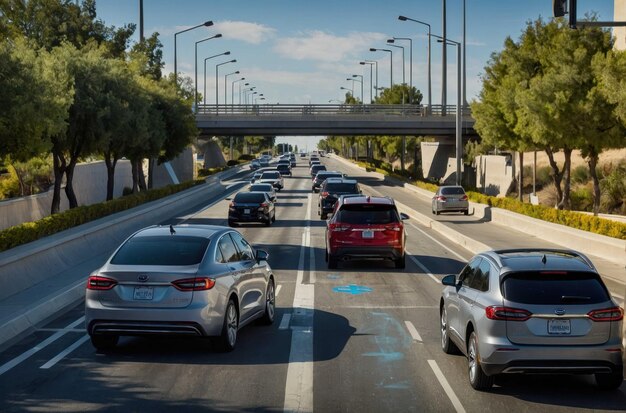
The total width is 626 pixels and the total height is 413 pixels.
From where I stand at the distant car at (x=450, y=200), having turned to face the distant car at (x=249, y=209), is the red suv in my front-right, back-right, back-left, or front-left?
front-left

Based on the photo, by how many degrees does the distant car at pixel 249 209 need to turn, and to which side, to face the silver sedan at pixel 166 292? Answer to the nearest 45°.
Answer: approximately 180°

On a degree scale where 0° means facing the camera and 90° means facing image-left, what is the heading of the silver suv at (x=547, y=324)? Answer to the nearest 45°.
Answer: approximately 135°

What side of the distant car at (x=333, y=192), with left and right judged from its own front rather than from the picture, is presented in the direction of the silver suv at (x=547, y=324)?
back

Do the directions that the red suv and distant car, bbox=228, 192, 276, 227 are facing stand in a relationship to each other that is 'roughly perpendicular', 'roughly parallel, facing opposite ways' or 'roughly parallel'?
roughly parallel

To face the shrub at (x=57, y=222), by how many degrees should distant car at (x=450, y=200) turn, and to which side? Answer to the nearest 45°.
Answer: approximately 135° to its left

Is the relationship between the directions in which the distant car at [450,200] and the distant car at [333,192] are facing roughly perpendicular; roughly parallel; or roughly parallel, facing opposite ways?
roughly parallel

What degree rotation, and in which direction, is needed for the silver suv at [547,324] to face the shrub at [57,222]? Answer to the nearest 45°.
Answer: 0° — it already faces it

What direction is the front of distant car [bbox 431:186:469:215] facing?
away from the camera

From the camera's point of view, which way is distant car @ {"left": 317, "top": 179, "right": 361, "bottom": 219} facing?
away from the camera

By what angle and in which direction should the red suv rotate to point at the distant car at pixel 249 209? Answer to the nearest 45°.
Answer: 0° — it already faces it

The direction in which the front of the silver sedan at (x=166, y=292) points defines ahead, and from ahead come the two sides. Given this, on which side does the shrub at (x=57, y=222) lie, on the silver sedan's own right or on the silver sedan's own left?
on the silver sedan's own left

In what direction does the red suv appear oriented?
away from the camera

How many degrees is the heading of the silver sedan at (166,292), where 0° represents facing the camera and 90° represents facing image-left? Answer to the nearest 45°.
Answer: approximately 225°

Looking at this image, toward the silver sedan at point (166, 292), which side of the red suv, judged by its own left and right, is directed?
back

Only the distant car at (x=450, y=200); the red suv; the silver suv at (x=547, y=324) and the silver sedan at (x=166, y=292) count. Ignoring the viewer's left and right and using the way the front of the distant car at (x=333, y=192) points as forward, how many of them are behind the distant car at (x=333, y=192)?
3

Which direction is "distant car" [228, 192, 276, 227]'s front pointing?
away from the camera

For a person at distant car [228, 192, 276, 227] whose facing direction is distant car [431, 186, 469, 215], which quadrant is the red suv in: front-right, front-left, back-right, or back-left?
back-right

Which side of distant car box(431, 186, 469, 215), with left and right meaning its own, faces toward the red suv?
back

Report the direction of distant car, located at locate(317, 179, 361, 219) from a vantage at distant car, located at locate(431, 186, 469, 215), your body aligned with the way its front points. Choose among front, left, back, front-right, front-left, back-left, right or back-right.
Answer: back-left
